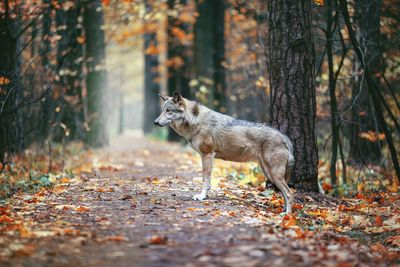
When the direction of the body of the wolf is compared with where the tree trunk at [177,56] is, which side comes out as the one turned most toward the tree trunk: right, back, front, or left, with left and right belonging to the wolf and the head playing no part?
right

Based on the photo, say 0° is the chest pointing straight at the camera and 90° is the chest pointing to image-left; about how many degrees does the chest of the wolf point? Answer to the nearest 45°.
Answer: approximately 90°

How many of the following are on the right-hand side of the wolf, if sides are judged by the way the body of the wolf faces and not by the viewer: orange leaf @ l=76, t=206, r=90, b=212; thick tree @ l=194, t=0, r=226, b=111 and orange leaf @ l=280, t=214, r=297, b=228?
1

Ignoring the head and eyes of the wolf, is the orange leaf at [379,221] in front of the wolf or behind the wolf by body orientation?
behind

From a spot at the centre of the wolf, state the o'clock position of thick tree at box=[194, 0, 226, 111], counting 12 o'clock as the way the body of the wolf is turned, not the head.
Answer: The thick tree is roughly at 3 o'clock from the wolf.

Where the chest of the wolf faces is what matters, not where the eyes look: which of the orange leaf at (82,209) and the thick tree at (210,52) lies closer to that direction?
the orange leaf

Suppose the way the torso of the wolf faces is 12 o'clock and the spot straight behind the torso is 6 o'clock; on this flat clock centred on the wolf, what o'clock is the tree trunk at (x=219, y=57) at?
The tree trunk is roughly at 3 o'clock from the wolf.

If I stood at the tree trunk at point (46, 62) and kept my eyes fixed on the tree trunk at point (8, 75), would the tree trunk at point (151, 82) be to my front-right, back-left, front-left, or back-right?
back-left

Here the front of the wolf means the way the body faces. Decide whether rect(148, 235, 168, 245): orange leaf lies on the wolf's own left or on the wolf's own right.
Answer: on the wolf's own left

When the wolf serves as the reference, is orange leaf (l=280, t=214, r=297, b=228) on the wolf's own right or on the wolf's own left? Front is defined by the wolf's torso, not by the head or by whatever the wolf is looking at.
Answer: on the wolf's own left

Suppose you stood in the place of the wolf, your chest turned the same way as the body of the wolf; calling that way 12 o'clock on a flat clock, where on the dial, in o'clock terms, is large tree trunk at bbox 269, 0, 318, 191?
The large tree trunk is roughly at 5 o'clock from the wolf.
